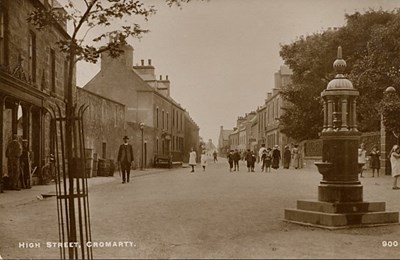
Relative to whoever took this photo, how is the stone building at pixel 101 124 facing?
facing the viewer and to the right of the viewer

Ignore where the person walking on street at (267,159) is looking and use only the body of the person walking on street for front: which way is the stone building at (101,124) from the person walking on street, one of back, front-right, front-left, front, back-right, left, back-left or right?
front-right

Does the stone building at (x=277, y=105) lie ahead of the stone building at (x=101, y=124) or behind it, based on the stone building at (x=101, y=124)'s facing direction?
ahead

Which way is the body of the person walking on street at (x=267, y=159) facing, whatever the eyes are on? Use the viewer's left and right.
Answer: facing the viewer

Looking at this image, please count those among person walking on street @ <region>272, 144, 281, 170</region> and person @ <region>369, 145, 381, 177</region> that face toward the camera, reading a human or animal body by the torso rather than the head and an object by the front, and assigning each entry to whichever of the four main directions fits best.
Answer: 2

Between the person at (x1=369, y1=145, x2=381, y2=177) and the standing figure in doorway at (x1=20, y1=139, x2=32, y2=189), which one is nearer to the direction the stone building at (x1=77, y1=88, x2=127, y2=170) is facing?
the person

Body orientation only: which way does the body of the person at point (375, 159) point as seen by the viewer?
toward the camera

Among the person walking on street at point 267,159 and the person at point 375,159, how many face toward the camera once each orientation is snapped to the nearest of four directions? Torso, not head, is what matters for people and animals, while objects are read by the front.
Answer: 2

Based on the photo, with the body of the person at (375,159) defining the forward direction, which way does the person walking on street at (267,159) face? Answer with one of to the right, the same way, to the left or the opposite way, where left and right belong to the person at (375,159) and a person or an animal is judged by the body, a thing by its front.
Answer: the same way

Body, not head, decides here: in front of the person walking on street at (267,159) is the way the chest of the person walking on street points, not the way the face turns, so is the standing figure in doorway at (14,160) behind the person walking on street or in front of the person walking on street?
in front
